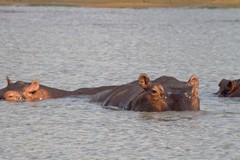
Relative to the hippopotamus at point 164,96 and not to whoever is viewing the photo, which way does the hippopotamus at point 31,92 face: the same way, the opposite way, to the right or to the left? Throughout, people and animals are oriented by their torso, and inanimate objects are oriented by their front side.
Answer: to the right

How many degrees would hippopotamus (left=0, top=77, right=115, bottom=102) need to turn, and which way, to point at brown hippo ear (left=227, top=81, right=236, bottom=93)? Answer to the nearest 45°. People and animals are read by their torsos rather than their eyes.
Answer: approximately 135° to its left

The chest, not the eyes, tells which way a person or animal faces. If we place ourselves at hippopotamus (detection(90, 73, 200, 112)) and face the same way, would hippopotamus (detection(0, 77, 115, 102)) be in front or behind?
behind

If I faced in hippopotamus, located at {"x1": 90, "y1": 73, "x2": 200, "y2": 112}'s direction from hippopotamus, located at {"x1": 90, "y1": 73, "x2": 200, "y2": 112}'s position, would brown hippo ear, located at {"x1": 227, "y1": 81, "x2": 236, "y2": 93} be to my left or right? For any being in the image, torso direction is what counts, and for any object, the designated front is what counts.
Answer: on my left
